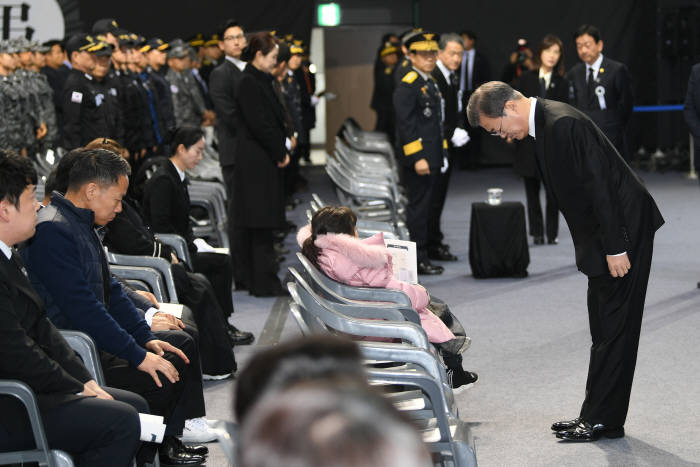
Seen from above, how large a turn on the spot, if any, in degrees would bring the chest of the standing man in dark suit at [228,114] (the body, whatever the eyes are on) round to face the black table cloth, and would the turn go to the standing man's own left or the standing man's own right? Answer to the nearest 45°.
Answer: approximately 45° to the standing man's own left

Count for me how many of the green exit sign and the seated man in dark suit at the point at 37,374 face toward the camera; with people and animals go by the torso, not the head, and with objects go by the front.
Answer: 1

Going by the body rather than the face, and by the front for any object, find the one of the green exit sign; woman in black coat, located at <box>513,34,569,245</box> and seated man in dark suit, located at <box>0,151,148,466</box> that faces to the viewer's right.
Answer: the seated man in dark suit

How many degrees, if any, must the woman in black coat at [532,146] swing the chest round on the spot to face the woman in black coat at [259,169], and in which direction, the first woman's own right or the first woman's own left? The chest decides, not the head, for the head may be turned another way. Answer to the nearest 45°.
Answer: approximately 45° to the first woman's own right

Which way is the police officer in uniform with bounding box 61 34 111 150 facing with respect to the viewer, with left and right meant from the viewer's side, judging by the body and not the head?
facing to the right of the viewer

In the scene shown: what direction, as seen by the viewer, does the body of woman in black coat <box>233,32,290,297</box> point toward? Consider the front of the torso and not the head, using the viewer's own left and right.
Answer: facing to the right of the viewer

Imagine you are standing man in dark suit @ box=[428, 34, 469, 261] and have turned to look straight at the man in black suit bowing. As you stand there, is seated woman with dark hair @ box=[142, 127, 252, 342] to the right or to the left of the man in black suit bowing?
right

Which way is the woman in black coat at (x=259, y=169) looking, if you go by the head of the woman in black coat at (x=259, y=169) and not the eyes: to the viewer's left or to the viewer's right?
to the viewer's right

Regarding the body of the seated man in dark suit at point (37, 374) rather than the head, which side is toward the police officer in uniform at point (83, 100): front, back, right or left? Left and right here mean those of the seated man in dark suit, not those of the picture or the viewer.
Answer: left

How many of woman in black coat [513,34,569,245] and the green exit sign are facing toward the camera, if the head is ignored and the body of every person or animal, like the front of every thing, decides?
2
